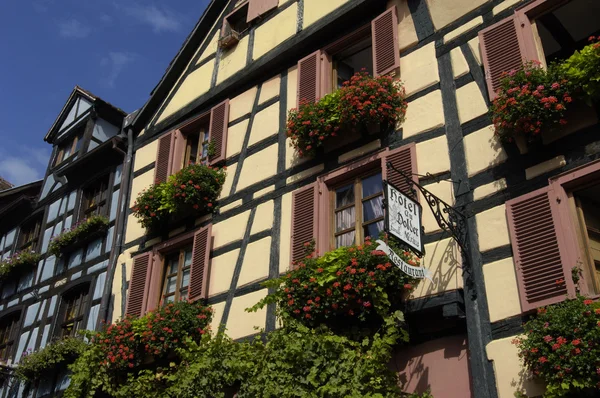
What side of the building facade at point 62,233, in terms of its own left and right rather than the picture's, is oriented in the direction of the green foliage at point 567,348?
left

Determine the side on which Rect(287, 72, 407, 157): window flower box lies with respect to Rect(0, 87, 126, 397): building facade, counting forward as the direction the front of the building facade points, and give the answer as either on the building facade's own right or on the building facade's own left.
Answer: on the building facade's own left

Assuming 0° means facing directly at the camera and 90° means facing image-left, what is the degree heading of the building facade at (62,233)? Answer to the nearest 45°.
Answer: approximately 45°

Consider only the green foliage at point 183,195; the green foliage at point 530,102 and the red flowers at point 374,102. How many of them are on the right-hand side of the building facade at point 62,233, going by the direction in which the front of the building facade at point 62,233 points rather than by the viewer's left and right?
0

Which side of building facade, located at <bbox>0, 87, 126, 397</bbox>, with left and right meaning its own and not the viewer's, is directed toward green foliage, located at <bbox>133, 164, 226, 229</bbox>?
left

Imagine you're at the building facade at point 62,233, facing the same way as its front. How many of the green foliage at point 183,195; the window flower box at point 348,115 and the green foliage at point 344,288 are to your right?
0

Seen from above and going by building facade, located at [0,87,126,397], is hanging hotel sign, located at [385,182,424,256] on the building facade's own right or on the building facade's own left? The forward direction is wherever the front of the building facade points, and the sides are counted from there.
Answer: on the building facade's own left

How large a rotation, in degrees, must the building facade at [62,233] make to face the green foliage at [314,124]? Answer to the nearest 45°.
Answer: approximately 90° to its left

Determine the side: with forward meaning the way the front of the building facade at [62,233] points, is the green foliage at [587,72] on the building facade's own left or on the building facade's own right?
on the building facade's own left

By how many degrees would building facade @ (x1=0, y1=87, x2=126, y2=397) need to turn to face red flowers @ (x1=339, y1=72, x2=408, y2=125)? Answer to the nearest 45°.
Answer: approximately 90° to its left

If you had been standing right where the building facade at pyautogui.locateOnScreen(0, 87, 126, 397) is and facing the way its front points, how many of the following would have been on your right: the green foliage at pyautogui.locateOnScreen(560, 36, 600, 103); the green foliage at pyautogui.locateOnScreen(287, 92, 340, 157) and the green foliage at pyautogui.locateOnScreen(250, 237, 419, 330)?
0

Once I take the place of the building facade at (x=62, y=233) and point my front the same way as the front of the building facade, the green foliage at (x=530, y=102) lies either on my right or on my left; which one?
on my left
